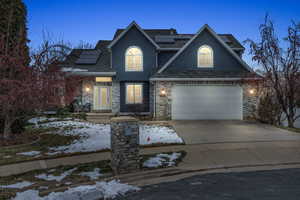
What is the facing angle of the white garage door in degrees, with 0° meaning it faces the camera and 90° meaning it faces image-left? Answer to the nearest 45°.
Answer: approximately 0°

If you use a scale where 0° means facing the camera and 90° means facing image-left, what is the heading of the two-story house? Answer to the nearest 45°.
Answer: approximately 0°

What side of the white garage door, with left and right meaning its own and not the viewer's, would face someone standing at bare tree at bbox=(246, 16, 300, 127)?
left

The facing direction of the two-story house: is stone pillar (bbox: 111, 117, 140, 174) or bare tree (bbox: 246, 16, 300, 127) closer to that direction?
the stone pillar

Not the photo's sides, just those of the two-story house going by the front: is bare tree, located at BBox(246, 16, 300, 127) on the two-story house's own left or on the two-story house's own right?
on the two-story house's own left

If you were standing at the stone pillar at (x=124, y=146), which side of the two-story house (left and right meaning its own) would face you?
front
